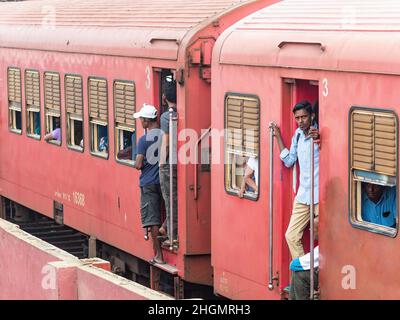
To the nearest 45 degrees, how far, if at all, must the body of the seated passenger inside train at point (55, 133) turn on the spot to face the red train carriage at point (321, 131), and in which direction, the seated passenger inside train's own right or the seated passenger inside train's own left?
approximately 90° to the seated passenger inside train's own left

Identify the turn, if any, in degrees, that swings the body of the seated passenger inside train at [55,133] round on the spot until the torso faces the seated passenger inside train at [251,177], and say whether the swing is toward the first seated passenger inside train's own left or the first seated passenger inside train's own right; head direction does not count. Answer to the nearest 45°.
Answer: approximately 90° to the first seated passenger inside train's own left

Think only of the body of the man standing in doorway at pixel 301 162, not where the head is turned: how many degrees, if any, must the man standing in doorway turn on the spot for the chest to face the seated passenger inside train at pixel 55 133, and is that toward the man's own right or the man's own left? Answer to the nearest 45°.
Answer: approximately 90° to the man's own right

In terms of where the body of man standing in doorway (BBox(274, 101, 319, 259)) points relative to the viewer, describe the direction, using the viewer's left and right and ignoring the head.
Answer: facing the viewer and to the left of the viewer

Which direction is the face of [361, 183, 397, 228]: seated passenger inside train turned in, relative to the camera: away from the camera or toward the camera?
toward the camera

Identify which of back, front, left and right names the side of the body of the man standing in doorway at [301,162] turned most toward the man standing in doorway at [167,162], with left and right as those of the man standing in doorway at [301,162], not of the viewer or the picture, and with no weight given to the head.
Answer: right

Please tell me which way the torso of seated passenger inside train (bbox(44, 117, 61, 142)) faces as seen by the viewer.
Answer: to the viewer's left

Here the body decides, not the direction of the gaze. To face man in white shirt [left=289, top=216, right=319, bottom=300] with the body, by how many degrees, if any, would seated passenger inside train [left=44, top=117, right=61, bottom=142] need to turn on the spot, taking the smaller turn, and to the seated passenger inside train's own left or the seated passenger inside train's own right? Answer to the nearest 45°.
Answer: approximately 90° to the seated passenger inside train's own left

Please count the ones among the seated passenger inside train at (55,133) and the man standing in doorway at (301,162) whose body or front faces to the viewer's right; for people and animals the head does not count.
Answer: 0

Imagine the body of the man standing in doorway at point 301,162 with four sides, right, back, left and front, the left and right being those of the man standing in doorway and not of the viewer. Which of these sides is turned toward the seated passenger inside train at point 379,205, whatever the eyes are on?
left
